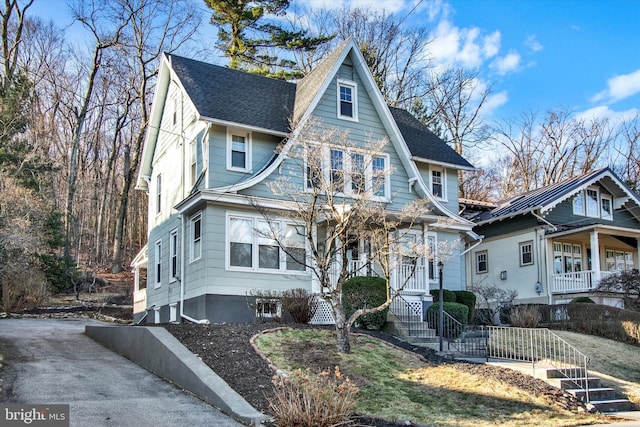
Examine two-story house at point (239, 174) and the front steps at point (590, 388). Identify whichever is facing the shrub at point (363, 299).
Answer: the two-story house

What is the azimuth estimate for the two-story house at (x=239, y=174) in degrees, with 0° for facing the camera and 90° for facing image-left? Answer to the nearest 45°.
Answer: approximately 315°

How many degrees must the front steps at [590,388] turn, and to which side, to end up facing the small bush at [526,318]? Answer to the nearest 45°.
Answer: approximately 135° to its left

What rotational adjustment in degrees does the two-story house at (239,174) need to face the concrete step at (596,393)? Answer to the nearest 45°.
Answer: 0° — it already faces it

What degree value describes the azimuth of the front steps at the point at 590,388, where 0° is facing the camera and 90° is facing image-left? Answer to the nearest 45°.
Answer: approximately 315°

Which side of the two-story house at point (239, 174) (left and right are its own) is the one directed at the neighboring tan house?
left

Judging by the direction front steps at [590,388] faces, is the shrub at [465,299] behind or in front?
behind
